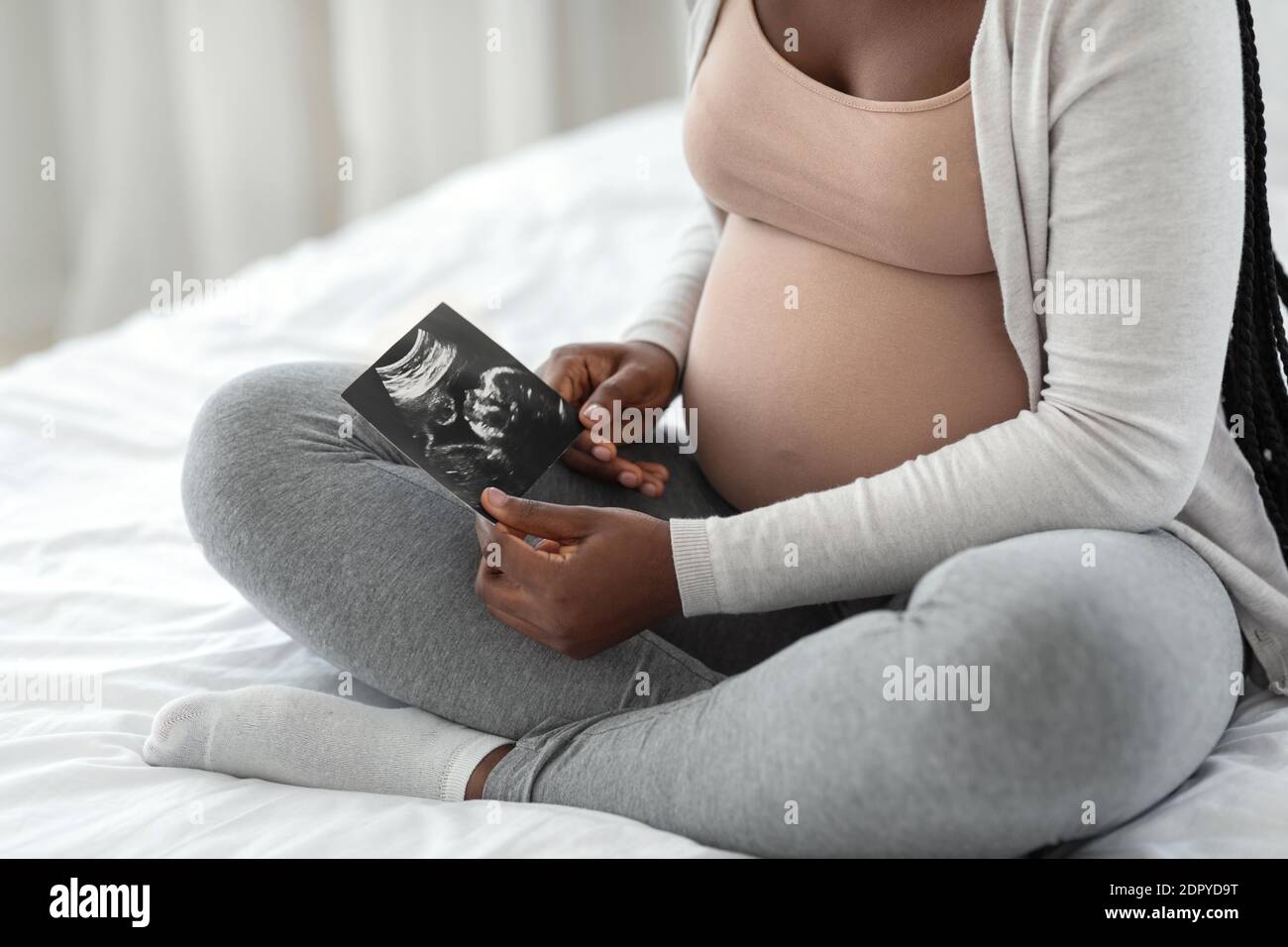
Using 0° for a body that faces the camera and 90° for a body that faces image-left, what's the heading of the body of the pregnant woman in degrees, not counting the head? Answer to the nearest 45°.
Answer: approximately 45°
